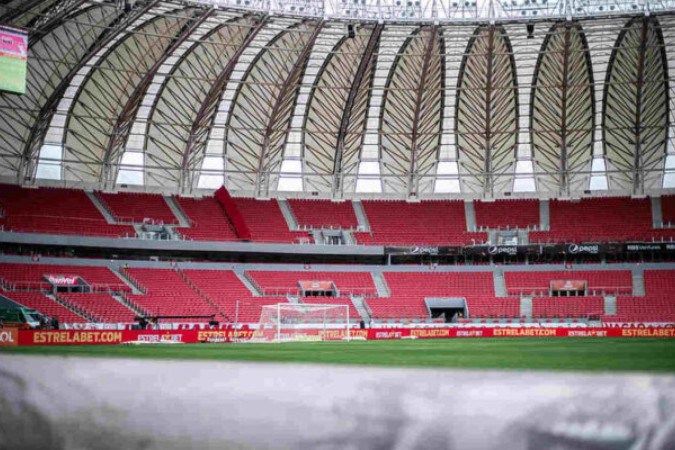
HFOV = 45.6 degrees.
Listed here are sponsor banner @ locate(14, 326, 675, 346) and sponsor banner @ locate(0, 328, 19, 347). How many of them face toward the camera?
2

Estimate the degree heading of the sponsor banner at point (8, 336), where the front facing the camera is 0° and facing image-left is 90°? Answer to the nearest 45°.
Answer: approximately 0°

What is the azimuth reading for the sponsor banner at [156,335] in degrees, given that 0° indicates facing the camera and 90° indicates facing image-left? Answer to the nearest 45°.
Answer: approximately 0°

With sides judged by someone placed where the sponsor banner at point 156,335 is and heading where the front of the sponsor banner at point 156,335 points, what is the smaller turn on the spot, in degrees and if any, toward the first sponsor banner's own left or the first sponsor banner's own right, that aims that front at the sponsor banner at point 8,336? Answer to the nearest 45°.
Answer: approximately 45° to the first sponsor banner's own right

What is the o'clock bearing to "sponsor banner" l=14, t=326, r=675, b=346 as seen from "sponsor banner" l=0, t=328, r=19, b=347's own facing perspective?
"sponsor banner" l=14, t=326, r=675, b=346 is roughly at 8 o'clock from "sponsor banner" l=0, t=328, r=19, b=347.
